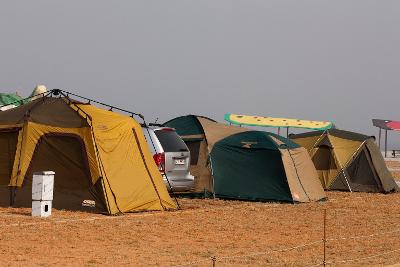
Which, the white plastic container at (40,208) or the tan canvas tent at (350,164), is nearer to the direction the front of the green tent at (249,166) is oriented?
the white plastic container

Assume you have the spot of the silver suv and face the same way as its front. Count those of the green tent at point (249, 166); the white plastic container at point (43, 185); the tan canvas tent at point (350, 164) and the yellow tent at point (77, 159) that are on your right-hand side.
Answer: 2

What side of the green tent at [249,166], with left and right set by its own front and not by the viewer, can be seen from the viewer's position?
front

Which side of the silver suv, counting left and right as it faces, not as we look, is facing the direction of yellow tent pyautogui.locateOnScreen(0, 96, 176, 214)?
left

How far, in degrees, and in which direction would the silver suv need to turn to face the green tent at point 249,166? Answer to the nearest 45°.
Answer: approximately 90° to its right

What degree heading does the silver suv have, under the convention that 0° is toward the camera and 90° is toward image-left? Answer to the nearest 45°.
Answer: approximately 135°

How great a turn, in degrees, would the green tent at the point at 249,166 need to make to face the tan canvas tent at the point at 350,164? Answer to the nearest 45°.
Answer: approximately 135° to its left

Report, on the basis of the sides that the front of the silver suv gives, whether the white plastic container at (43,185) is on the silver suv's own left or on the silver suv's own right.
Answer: on the silver suv's own left

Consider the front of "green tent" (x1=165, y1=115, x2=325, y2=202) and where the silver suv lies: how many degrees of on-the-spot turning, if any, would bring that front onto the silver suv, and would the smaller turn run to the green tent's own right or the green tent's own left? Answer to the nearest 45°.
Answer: approximately 45° to the green tent's own right

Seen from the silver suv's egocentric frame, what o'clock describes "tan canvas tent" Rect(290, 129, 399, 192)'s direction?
The tan canvas tent is roughly at 3 o'clock from the silver suv.

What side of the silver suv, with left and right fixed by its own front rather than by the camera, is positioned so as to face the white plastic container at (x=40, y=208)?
left

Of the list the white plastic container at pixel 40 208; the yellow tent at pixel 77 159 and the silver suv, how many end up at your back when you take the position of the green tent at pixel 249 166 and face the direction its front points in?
0

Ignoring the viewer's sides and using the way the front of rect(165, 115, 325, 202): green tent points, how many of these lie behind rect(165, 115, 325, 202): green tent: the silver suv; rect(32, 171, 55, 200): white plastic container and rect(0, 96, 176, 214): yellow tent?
0

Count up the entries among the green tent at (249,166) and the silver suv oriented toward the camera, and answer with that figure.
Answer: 1

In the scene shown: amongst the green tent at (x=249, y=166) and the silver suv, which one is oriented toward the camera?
the green tent

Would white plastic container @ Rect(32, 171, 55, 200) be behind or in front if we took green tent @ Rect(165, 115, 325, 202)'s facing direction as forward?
in front
